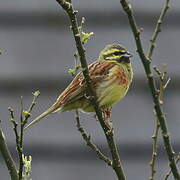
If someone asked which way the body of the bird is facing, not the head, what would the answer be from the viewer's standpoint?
to the viewer's right
